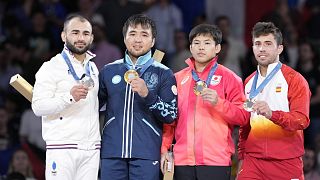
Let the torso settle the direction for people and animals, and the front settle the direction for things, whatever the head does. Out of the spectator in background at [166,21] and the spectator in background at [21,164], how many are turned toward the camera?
2

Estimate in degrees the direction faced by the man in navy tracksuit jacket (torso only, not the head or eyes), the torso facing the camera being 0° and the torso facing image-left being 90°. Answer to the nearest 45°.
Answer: approximately 0°

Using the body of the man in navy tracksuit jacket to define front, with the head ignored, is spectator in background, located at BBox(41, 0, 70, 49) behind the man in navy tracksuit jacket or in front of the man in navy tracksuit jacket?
behind

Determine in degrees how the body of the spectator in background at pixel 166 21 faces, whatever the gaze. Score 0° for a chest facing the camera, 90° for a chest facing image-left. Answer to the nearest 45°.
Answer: approximately 0°

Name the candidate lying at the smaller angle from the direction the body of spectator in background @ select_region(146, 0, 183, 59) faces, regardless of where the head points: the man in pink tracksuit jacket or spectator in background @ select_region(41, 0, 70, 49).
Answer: the man in pink tracksuit jacket

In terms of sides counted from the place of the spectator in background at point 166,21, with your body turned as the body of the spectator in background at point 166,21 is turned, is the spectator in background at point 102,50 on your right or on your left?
on your right
